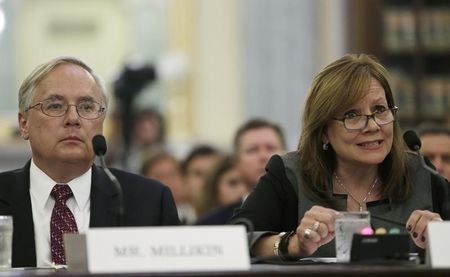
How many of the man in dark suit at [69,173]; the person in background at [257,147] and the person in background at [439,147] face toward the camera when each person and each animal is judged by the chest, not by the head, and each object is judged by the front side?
3

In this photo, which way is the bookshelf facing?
toward the camera

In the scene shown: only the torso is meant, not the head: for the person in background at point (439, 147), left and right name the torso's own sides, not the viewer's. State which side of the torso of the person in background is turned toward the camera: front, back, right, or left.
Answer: front

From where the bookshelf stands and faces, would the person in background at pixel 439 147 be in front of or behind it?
in front

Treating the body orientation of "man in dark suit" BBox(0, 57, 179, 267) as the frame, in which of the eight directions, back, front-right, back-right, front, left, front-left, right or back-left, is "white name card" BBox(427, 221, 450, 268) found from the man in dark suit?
front-left

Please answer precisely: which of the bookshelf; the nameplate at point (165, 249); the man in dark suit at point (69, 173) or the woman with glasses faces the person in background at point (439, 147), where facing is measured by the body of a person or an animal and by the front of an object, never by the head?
the bookshelf

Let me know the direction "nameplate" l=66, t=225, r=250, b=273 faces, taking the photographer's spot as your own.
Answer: facing the viewer

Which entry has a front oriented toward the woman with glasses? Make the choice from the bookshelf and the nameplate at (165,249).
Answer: the bookshelf

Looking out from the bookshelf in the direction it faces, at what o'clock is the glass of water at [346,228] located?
The glass of water is roughly at 12 o'clock from the bookshelf.

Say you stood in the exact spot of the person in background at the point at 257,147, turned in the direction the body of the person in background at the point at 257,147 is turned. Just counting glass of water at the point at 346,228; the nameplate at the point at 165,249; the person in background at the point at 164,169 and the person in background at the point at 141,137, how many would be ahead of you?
2

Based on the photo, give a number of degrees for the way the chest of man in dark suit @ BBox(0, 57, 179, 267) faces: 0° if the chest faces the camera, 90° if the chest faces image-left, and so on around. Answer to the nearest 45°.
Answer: approximately 0°
